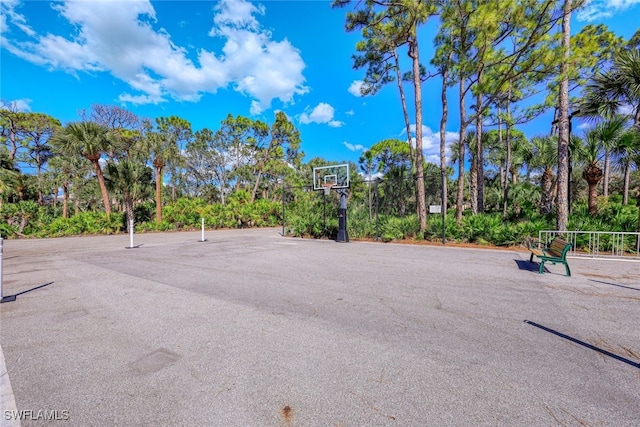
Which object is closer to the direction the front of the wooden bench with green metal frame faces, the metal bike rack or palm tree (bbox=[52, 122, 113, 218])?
the palm tree

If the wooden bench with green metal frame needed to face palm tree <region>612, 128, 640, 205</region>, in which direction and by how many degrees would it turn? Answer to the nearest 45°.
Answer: approximately 90° to its right

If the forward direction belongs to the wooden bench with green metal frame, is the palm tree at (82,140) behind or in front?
in front

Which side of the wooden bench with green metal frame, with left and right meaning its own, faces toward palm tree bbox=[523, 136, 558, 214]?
right

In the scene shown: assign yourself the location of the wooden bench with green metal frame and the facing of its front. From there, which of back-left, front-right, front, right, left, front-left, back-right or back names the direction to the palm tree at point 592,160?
right

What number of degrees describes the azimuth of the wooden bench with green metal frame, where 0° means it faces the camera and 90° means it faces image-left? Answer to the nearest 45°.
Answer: approximately 90°

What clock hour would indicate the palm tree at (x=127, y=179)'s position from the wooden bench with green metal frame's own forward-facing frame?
The palm tree is roughly at 12 o'clock from the wooden bench with green metal frame.
